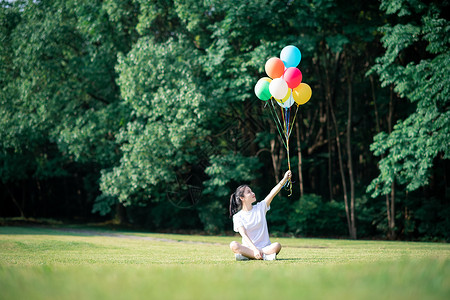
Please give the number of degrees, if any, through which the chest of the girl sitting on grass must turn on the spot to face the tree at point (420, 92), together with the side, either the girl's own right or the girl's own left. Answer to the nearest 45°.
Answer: approximately 135° to the girl's own left

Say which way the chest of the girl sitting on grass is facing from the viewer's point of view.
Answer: toward the camera
